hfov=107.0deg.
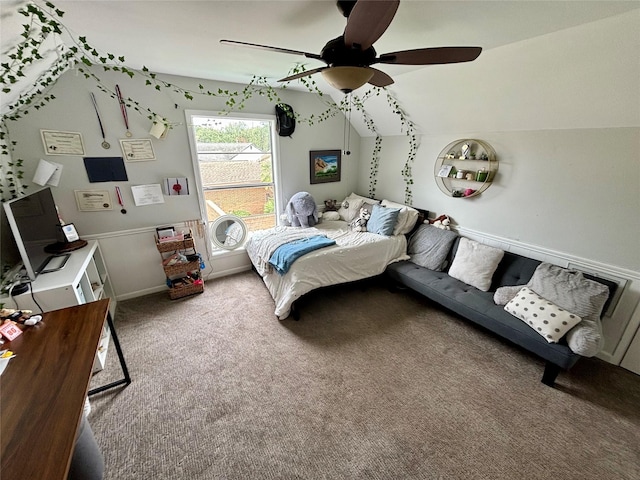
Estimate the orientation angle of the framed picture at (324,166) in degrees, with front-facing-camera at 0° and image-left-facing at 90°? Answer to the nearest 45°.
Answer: approximately 0°

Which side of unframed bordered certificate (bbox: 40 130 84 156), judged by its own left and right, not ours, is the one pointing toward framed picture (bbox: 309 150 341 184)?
left

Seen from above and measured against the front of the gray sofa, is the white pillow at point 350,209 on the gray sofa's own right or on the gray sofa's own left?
on the gray sofa's own right

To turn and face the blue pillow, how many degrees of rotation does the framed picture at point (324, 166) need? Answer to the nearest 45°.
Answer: approximately 45° to its left

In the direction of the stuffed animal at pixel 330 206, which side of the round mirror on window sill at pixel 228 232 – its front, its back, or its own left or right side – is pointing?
left

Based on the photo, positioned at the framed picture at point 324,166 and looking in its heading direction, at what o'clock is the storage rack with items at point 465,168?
The storage rack with items is roughly at 10 o'clock from the framed picture.

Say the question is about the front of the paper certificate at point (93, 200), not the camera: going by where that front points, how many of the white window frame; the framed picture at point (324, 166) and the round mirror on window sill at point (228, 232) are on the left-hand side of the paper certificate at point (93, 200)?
3

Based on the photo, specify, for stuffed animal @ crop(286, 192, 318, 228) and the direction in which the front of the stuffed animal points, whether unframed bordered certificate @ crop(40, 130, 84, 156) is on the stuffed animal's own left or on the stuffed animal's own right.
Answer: on the stuffed animal's own right
